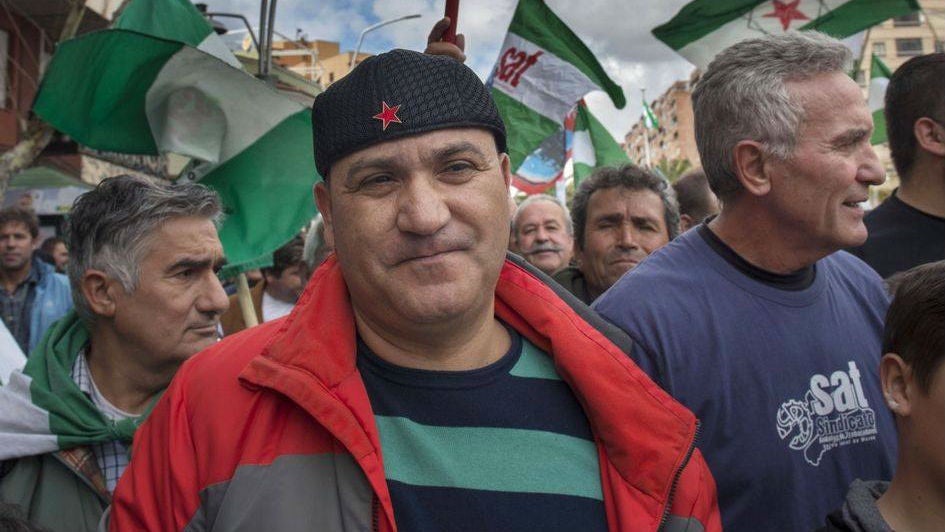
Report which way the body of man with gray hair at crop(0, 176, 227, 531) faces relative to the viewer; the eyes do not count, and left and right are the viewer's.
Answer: facing the viewer and to the right of the viewer

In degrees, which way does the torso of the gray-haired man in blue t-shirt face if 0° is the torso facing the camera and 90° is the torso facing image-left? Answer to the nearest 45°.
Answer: approximately 315°

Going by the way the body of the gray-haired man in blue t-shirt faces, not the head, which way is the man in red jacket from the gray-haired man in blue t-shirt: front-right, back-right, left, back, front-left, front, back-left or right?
right

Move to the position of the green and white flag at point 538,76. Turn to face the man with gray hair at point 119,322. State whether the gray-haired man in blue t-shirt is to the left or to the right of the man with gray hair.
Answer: left

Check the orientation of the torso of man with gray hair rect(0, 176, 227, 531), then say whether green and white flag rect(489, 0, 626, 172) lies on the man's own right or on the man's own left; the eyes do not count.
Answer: on the man's own left

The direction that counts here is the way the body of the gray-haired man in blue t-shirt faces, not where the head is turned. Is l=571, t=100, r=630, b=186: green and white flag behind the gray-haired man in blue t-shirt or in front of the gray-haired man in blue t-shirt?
behind

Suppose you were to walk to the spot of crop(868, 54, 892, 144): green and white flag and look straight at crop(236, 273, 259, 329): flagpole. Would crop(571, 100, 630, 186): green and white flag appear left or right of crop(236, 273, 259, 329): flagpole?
right

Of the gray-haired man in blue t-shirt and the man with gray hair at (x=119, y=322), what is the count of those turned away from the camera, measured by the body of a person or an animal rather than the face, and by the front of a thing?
0

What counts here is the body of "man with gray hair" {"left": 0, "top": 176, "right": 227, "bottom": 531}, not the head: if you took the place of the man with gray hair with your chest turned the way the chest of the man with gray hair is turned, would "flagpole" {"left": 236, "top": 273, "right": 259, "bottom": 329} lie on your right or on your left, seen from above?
on your left

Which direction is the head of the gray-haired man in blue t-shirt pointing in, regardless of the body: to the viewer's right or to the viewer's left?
to the viewer's right

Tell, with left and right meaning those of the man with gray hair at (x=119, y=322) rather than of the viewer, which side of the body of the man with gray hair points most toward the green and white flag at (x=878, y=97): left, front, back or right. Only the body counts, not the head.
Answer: left

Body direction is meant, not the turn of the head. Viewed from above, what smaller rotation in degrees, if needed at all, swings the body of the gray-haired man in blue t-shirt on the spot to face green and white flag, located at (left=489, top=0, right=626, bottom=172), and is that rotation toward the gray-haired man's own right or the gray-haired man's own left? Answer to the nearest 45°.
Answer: approximately 180°

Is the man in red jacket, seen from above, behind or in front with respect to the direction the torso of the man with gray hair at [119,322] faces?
in front

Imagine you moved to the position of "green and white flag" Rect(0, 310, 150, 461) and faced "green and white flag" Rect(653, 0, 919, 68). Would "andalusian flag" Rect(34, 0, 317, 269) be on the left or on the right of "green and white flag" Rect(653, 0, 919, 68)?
left

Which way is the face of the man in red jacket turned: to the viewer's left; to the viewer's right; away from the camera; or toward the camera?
toward the camera

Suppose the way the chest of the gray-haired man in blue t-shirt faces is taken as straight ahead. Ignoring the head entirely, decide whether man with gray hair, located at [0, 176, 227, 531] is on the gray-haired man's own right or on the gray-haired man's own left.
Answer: on the gray-haired man's own right

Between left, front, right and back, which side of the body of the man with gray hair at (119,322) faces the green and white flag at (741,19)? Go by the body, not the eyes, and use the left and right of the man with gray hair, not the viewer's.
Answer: left

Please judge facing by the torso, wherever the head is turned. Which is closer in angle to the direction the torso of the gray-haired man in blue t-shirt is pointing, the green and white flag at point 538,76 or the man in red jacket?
the man in red jacket
